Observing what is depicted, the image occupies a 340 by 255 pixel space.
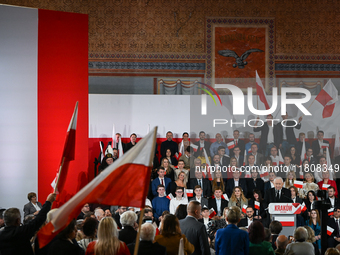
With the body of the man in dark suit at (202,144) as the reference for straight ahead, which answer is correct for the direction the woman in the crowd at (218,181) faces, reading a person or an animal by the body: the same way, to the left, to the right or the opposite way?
the same way

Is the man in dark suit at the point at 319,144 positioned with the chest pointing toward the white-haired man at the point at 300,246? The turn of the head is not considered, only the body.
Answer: yes

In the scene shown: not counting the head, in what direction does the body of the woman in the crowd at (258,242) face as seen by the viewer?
away from the camera

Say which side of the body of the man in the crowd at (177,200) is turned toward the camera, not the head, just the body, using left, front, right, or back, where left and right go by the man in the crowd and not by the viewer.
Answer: front

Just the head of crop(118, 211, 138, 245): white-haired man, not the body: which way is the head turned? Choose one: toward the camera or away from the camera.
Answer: away from the camera

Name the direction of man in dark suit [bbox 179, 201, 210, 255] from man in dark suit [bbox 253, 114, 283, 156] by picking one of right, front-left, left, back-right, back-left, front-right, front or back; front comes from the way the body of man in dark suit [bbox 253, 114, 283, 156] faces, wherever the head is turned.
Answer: front

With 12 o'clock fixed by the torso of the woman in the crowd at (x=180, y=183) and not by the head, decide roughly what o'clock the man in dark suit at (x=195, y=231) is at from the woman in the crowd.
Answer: The man in dark suit is roughly at 12 o'clock from the woman in the crowd.

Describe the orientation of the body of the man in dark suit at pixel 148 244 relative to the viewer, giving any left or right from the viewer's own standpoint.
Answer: facing away from the viewer

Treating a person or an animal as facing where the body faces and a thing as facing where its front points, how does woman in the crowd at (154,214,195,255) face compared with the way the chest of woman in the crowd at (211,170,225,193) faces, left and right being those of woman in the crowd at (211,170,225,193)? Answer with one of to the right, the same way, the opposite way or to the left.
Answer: the opposite way

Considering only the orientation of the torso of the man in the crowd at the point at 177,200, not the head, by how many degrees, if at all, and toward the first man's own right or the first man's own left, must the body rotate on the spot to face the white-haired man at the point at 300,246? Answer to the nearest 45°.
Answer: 0° — they already face them

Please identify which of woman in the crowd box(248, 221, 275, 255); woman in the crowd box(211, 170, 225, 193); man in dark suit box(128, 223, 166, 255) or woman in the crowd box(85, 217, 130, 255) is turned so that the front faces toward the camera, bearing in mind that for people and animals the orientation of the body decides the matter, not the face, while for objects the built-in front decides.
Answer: woman in the crowd box(211, 170, 225, 193)

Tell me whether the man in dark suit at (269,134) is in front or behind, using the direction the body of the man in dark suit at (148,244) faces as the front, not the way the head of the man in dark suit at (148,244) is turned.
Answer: in front

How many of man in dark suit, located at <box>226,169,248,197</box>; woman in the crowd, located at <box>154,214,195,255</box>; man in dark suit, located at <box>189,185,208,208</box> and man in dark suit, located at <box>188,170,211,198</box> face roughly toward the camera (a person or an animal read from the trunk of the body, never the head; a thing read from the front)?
3

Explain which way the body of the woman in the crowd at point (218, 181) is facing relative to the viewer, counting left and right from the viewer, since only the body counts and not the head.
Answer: facing the viewer

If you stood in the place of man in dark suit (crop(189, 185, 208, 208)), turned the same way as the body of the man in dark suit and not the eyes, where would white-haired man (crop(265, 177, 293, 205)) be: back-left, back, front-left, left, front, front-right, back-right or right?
left

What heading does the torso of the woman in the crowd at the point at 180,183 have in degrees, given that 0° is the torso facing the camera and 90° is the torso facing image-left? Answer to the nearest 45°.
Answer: approximately 0°

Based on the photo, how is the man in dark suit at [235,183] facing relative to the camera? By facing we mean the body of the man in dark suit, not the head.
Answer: toward the camera

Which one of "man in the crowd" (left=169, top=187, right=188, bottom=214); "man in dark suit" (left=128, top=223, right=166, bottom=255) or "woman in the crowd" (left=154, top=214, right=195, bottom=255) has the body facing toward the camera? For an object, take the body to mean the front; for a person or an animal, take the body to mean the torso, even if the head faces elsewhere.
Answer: "man in the crowd" (left=169, top=187, right=188, bottom=214)

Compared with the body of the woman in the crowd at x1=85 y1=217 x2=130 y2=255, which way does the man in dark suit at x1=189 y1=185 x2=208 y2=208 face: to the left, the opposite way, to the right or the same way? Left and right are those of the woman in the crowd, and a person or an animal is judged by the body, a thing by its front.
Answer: the opposite way

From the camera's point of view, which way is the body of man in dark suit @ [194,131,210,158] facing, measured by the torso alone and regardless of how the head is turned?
toward the camera
